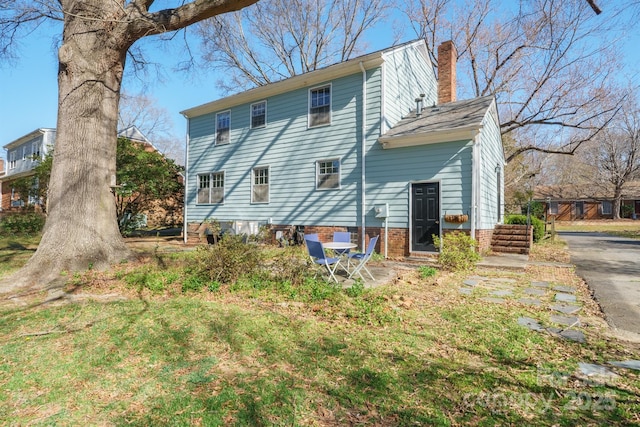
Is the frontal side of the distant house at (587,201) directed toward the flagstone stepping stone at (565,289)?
yes

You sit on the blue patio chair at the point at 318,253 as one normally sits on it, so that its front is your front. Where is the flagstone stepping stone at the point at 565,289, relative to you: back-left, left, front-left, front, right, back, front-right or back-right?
front-right

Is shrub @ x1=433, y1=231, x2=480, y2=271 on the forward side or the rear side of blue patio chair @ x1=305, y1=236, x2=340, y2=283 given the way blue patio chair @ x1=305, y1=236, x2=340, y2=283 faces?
on the forward side

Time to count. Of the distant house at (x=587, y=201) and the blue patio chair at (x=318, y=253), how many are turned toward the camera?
1

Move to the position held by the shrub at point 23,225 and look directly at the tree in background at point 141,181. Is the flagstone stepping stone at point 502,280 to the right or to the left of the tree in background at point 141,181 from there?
right

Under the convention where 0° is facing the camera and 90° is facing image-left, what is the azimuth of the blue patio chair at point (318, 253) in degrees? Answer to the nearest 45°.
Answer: approximately 225°

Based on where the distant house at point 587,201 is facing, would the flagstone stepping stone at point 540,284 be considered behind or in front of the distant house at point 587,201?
in front

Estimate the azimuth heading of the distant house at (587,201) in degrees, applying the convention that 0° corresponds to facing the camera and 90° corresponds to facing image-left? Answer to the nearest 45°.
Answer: approximately 0°
